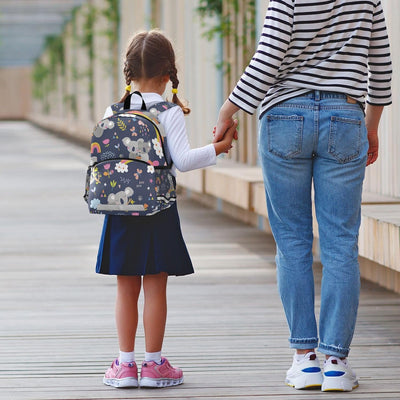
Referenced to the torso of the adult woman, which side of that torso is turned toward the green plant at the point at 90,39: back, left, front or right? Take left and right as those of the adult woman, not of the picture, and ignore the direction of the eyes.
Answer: front

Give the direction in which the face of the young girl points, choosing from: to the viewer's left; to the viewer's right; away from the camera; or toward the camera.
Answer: away from the camera

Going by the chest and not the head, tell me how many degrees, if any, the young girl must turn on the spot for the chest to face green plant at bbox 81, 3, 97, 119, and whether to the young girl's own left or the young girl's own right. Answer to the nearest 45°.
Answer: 0° — they already face it

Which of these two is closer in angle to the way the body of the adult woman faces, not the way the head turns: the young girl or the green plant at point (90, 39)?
the green plant

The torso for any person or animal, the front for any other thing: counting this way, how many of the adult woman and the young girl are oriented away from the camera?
2

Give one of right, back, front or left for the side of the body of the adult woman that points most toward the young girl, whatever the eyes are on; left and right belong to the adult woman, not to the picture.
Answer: left

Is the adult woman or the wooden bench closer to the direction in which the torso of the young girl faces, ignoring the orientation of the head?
the wooden bench

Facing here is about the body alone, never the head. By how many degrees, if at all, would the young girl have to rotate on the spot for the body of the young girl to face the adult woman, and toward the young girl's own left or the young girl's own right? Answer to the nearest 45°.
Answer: approximately 90° to the young girl's own right

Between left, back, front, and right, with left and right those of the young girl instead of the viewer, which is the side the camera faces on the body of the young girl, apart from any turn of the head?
back

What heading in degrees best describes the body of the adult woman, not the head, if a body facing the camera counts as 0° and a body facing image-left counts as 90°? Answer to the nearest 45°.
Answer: approximately 180°

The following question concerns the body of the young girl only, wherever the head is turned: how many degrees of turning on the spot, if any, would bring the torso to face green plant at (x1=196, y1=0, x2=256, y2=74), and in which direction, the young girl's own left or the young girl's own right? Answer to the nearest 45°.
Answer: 0° — they already face it

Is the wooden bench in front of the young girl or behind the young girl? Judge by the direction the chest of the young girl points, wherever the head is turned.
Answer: in front
